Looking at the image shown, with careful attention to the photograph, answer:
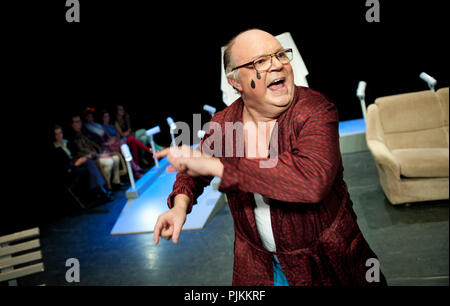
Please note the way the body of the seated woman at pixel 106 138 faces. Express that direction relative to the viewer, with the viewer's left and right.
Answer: facing the viewer and to the right of the viewer

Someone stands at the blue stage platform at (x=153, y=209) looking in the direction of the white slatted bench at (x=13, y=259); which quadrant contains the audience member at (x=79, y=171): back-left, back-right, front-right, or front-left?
back-right

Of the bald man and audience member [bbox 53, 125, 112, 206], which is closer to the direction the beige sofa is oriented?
the bald man

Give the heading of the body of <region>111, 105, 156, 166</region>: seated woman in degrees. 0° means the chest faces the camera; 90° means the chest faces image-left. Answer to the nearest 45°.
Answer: approximately 315°

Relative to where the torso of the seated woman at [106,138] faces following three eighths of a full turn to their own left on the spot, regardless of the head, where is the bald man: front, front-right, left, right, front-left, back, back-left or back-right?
back

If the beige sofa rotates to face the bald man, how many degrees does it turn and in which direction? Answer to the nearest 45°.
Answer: approximately 45° to its right

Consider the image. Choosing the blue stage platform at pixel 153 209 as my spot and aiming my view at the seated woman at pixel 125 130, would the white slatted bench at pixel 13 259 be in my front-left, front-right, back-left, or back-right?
back-left

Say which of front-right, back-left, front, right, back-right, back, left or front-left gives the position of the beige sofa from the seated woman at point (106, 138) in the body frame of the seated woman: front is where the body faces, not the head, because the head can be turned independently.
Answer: front
